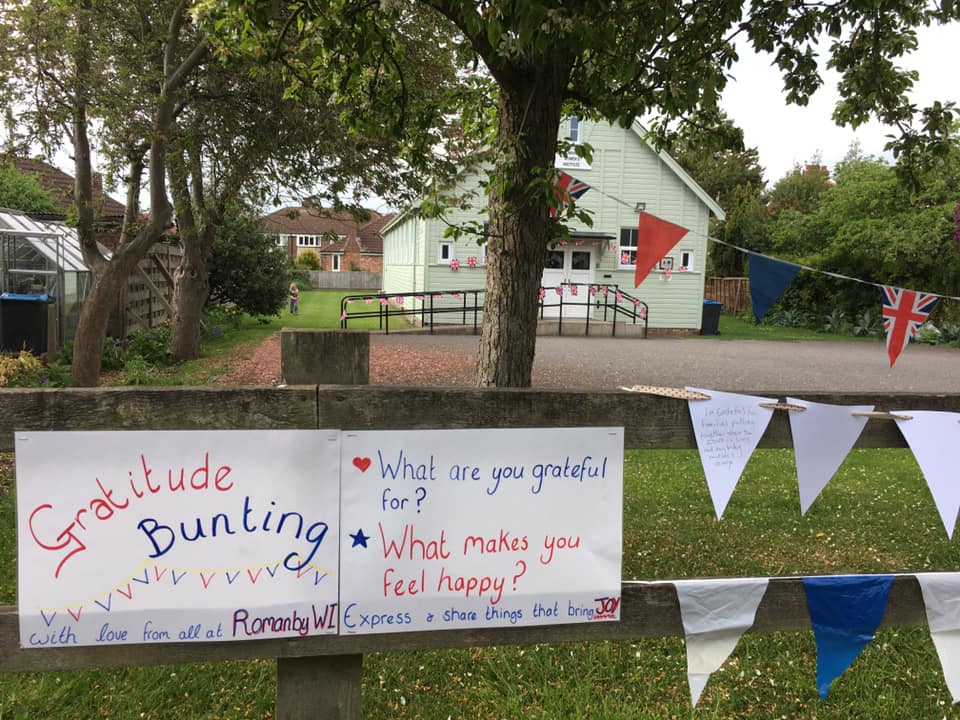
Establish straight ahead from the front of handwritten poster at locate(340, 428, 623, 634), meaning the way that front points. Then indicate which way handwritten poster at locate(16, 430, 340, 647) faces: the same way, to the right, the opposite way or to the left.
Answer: the same way

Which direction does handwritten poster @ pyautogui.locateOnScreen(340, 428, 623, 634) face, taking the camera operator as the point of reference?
facing the viewer

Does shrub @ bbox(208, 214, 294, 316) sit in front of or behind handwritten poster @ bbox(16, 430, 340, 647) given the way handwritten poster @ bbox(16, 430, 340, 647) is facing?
behind

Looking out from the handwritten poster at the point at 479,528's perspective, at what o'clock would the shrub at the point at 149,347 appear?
The shrub is roughly at 5 o'clock from the handwritten poster.

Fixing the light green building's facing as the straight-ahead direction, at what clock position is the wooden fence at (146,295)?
The wooden fence is roughly at 2 o'clock from the light green building.

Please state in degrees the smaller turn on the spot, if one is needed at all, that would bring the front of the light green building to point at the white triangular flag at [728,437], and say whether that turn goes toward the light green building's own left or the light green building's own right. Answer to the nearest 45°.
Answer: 0° — it already faces it

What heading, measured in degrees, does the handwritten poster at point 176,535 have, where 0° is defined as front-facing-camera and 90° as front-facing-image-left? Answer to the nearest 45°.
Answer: approximately 0°

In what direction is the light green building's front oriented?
toward the camera

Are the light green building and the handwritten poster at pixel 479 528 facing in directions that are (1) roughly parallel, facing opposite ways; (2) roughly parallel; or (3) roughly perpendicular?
roughly parallel

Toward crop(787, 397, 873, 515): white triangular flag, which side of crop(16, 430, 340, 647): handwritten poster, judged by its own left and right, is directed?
left

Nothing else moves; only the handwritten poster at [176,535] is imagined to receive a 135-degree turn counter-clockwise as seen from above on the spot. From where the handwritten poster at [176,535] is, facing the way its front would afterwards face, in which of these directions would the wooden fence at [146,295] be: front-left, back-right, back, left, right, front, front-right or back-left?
front-left

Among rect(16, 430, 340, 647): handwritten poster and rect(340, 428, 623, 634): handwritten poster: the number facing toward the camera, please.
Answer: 2

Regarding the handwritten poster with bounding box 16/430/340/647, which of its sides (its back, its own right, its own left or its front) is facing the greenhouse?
back

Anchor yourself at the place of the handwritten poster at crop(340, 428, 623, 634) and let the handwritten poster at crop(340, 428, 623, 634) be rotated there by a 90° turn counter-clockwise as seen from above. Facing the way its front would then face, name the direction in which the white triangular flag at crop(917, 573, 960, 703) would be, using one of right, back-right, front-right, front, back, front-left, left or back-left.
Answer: front

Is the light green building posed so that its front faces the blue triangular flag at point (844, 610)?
yes

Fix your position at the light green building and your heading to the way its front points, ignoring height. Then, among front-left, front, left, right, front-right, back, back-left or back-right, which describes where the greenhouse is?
front-right
